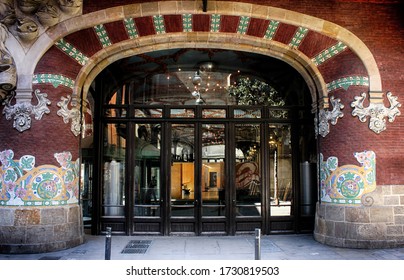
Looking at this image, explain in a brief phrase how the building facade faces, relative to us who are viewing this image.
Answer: facing the viewer
